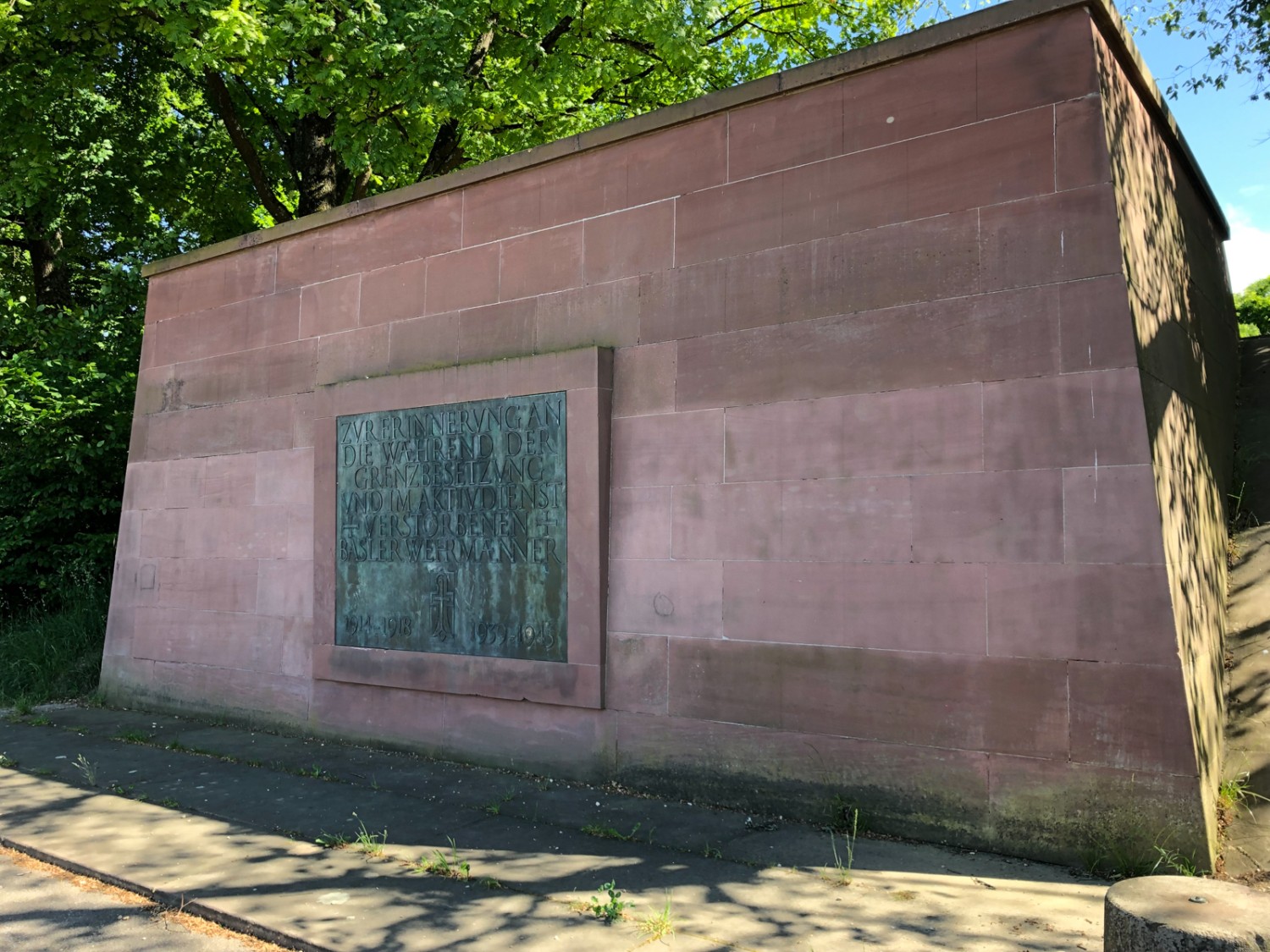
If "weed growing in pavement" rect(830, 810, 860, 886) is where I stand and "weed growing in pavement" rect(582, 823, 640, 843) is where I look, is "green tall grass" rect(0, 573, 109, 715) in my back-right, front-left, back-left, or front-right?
front-right

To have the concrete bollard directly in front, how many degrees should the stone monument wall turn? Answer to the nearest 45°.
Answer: approximately 45° to its left

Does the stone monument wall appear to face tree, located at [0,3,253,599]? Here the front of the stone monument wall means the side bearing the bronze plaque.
no

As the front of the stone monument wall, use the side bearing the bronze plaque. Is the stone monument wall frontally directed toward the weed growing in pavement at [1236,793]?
no

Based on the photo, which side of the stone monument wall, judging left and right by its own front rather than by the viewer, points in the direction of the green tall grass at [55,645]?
right

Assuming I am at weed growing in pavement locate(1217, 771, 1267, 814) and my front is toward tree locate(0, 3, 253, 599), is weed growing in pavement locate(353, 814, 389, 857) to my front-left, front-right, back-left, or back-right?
front-left

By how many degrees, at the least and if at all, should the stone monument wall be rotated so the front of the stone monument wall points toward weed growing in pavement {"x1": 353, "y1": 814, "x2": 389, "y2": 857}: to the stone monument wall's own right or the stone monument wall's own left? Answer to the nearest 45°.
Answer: approximately 45° to the stone monument wall's own right

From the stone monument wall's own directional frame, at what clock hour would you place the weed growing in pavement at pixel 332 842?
The weed growing in pavement is roughly at 1 o'clock from the stone monument wall.

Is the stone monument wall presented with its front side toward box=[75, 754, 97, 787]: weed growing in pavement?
no

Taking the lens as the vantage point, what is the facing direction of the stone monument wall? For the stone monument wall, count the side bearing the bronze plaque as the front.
facing the viewer and to the left of the viewer
